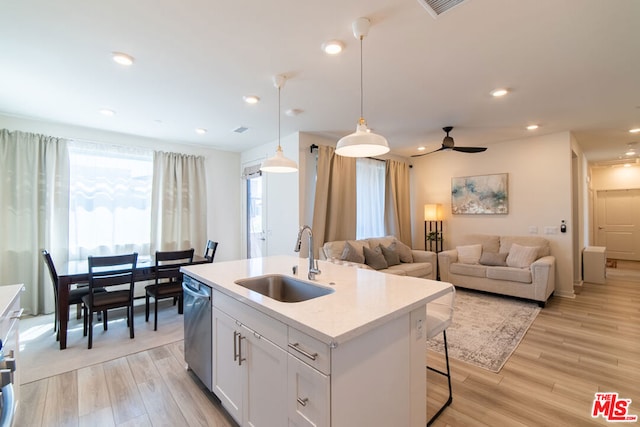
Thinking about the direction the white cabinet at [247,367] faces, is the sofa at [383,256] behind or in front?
behind

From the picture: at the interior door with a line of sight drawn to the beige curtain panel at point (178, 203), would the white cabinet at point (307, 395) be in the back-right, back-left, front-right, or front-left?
front-left

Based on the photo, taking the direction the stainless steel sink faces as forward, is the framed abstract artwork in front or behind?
behind

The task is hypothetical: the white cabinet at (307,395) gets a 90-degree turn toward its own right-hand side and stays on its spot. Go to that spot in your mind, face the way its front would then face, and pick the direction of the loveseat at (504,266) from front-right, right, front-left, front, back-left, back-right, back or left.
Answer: right

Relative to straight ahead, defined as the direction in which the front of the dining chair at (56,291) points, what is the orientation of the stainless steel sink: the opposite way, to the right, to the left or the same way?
the opposite way

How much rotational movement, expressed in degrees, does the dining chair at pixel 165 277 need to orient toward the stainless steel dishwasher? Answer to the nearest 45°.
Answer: approximately 135° to its left

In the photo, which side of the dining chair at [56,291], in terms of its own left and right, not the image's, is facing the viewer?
right

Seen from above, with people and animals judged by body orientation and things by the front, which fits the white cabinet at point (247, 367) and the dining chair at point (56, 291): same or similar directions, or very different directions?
very different directions

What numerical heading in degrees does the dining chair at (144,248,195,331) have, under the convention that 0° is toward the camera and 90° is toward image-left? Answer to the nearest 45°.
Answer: approximately 135°

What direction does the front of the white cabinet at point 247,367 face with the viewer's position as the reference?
facing the viewer and to the left of the viewer

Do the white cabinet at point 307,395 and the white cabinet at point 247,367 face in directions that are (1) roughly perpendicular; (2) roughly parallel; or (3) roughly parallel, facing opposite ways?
roughly parallel
